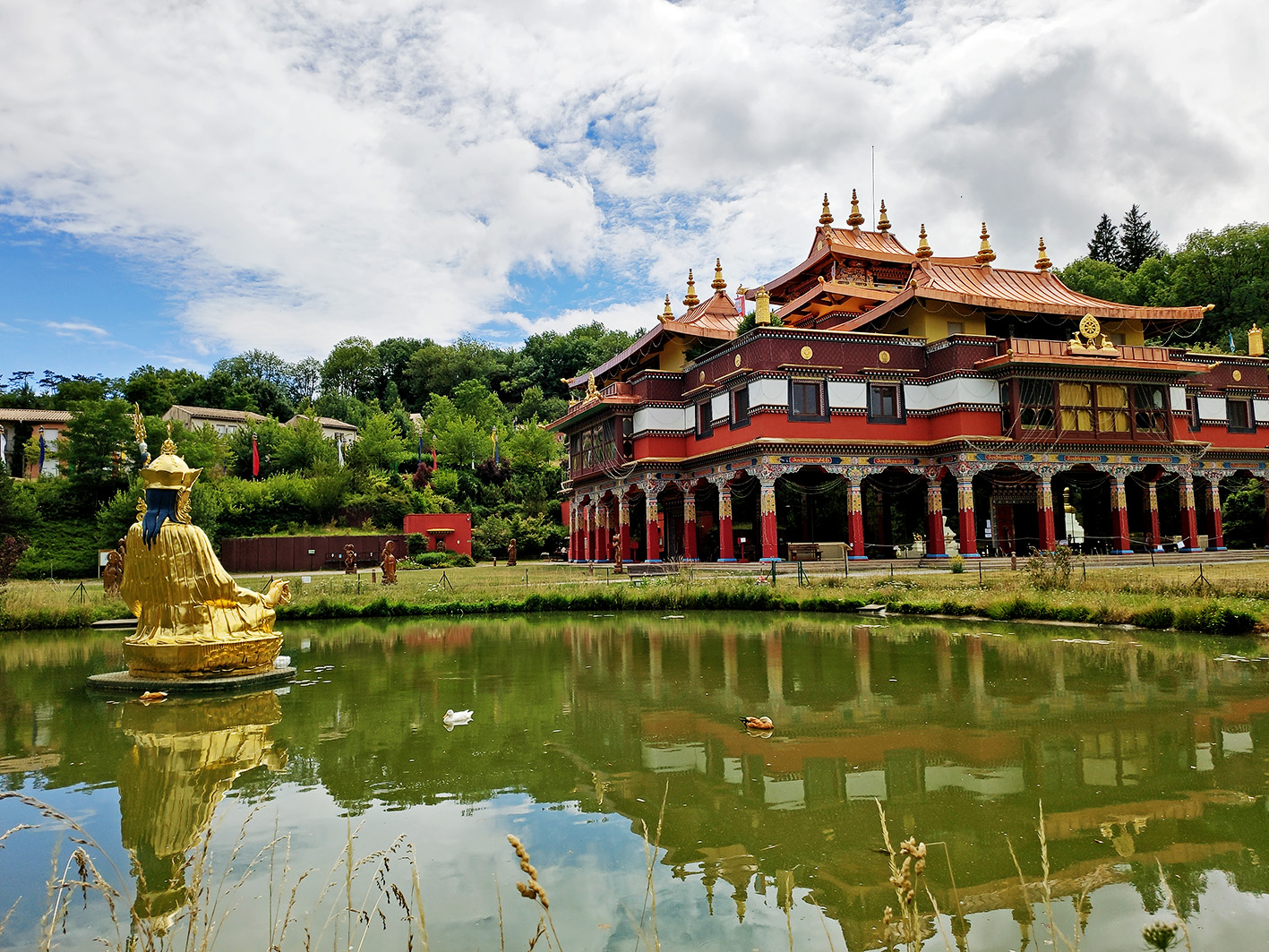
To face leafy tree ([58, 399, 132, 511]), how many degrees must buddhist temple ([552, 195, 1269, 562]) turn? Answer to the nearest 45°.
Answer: approximately 135° to its right

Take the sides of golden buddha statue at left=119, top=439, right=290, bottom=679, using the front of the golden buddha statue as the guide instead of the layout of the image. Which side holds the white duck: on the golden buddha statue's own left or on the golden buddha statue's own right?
on the golden buddha statue's own right

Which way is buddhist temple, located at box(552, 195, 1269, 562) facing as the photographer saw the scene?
facing the viewer and to the right of the viewer

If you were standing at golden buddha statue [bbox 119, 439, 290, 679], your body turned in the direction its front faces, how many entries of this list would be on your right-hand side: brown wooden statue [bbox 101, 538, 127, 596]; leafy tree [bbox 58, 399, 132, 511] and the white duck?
1

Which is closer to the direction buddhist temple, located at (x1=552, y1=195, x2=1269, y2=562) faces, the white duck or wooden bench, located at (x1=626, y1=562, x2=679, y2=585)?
the white duck

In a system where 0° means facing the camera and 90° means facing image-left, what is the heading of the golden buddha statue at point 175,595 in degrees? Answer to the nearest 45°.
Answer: approximately 225°

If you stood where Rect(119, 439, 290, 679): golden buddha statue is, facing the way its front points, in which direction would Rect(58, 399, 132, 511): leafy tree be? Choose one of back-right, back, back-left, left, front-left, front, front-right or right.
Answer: front-left

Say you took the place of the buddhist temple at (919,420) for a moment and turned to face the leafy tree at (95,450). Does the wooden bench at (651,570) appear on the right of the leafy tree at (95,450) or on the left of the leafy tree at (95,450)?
left

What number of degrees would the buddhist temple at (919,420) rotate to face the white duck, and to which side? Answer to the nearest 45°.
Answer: approximately 45° to its right

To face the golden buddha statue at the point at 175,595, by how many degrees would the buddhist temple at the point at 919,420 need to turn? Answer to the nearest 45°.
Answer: approximately 45° to its right

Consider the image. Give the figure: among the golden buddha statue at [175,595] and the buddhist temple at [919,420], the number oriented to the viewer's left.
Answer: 0

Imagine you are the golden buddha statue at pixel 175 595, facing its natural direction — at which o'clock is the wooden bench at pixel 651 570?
The wooden bench is roughly at 12 o'clock from the golden buddha statue.
